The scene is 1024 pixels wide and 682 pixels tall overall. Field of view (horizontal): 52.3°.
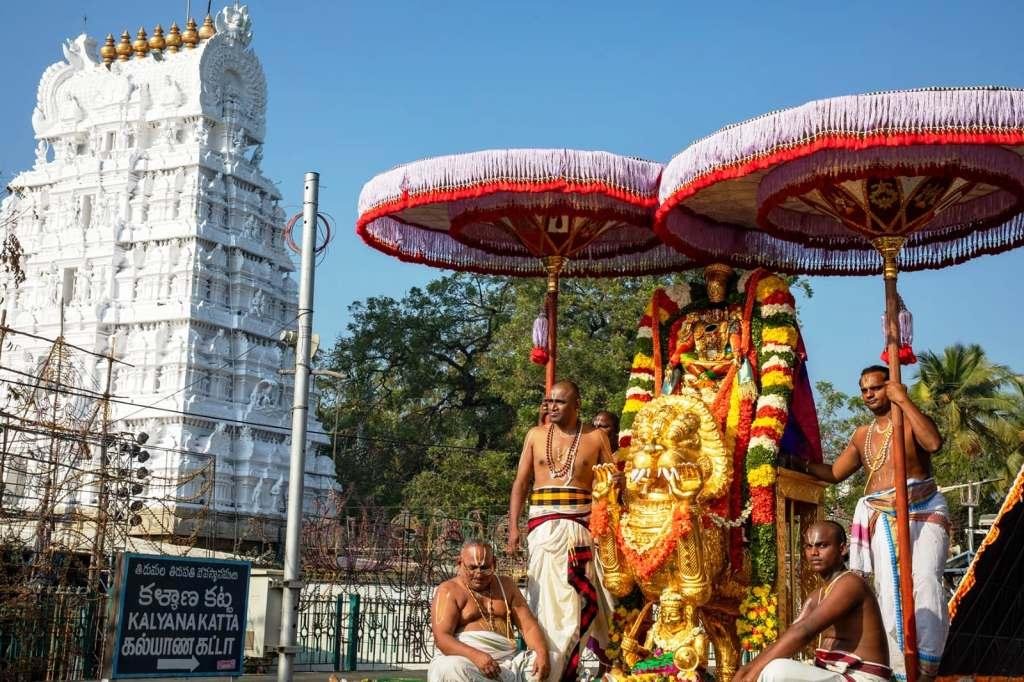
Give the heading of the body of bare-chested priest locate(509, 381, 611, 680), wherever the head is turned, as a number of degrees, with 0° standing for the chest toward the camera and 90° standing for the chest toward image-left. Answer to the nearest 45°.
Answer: approximately 0°

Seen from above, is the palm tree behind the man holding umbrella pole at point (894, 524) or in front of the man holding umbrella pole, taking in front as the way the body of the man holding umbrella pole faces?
behind

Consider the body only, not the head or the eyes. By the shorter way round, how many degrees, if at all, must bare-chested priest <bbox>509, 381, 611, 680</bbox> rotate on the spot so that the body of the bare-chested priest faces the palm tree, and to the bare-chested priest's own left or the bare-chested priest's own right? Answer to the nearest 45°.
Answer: approximately 135° to the bare-chested priest's own left

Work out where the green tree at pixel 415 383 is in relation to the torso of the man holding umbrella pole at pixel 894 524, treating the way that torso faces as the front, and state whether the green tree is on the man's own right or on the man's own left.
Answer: on the man's own right

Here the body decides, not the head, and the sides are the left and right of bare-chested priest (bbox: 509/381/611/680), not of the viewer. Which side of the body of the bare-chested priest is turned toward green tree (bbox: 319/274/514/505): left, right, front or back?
back

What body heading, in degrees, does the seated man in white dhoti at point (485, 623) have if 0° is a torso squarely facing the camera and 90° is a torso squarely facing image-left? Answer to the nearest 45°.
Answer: approximately 0°

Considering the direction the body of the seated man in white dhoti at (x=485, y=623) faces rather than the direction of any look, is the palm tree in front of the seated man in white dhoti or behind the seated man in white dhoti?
behind

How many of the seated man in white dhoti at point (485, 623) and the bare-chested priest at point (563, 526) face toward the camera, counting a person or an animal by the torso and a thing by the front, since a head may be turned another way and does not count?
2

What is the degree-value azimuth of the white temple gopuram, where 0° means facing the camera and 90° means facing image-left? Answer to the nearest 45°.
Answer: approximately 45°

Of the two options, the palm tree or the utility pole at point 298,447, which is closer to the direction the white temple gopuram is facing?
the utility pole

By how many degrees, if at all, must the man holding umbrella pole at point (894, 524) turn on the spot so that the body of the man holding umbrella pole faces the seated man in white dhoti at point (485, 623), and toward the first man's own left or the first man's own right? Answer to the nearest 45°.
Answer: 0° — they already face them

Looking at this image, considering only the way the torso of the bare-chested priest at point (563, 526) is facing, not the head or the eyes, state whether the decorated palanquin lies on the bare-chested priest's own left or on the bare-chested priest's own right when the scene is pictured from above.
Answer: on the bare-chested priest's own left
